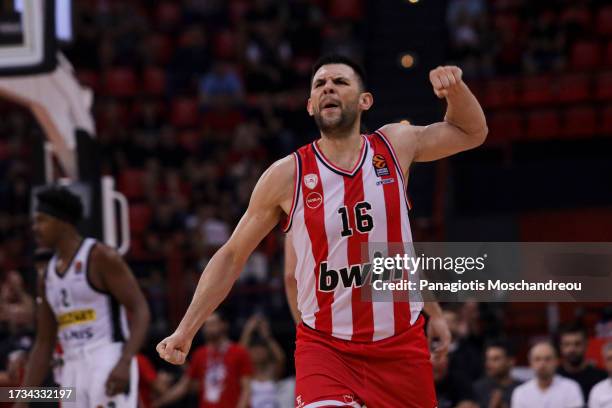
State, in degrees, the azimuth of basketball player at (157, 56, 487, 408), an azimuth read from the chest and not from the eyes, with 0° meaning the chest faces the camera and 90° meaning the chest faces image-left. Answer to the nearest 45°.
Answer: approximately 0°

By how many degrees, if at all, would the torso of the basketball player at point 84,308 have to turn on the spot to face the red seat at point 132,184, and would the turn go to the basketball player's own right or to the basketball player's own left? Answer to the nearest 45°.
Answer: approximately 135° to the basketball player's own right

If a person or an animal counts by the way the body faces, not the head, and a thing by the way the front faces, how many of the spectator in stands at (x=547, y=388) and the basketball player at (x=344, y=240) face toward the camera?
2

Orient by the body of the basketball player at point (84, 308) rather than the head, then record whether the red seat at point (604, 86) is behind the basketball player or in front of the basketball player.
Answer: behind

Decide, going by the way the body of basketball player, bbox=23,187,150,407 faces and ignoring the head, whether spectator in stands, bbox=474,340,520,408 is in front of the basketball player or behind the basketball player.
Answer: behind

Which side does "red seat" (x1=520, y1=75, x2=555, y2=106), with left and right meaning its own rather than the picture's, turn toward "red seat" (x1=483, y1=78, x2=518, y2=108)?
right

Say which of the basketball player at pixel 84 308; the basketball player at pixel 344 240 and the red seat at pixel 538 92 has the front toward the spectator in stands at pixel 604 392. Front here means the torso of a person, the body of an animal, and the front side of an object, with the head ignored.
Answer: the red seat

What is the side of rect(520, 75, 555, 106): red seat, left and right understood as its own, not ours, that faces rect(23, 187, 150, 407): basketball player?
front

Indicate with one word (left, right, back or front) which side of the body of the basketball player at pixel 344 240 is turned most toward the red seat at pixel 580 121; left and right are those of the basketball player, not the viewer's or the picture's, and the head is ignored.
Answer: back

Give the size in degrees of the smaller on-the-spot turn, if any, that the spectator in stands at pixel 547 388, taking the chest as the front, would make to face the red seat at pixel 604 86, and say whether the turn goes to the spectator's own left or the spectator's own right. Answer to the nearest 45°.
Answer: approximately 180°

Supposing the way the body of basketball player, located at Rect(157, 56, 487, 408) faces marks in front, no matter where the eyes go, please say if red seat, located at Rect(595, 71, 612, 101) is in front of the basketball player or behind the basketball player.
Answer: behind

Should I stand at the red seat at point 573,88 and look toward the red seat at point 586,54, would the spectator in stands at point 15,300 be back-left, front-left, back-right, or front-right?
back-left
